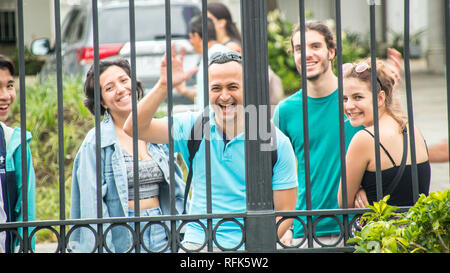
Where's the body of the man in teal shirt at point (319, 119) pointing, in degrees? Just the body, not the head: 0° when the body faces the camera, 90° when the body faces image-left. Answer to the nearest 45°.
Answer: approximately 0°

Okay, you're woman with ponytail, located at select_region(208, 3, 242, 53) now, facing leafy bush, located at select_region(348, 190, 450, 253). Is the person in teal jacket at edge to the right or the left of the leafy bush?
right

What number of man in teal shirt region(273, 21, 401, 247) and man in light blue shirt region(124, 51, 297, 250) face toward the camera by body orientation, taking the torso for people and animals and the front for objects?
2

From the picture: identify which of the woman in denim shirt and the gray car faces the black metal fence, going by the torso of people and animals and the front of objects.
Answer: the woman in denim shirt

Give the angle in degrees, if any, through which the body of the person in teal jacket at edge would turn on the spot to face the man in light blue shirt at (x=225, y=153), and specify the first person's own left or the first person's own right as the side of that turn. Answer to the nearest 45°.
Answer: approximately 45° to the first person's own left
